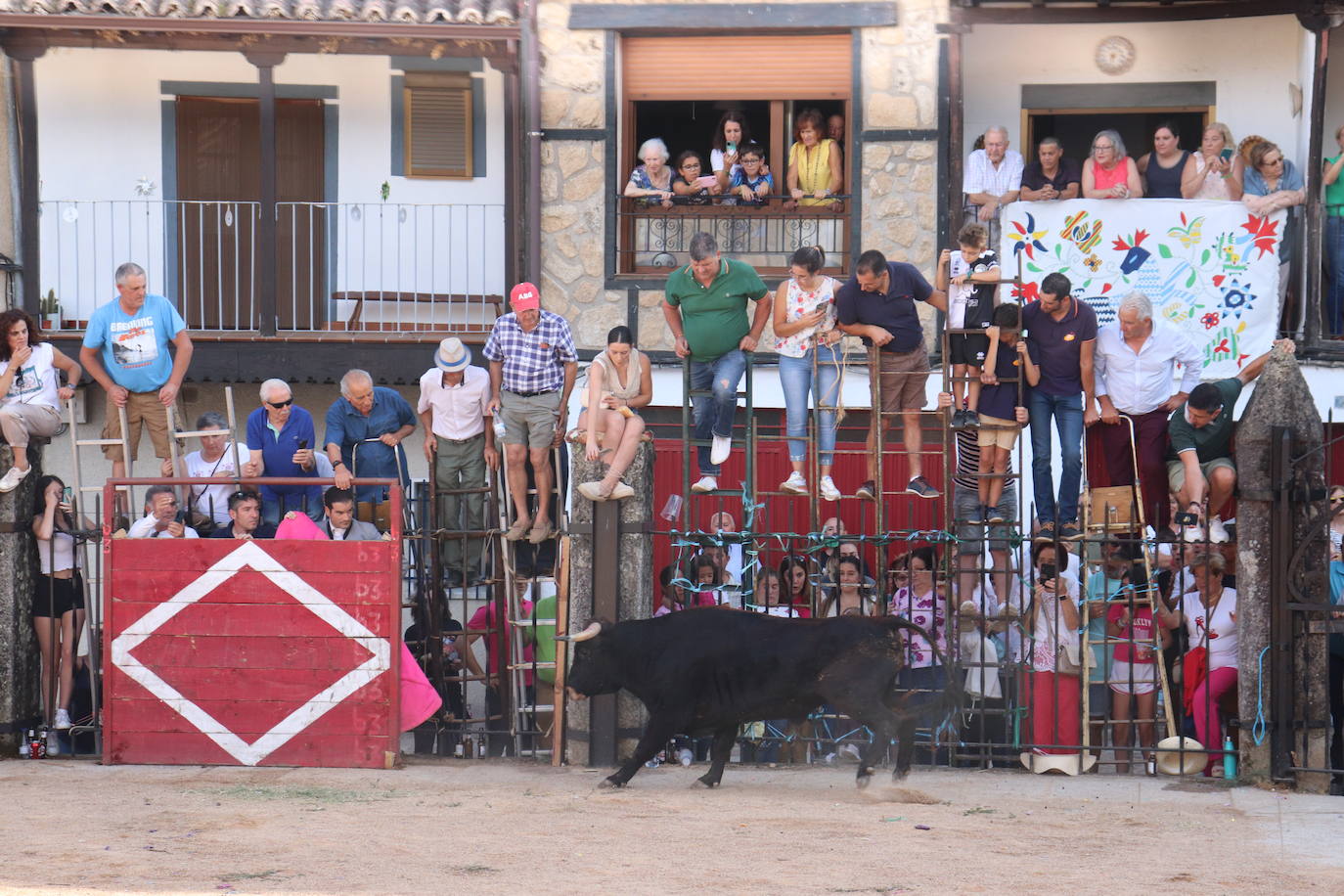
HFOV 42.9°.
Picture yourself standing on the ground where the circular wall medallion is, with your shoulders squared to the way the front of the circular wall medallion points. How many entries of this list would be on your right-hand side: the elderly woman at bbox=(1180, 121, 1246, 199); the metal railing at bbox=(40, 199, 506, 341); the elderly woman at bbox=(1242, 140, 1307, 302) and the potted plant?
2

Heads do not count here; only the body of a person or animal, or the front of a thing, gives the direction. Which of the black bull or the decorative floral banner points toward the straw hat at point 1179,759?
the decorative floral banner

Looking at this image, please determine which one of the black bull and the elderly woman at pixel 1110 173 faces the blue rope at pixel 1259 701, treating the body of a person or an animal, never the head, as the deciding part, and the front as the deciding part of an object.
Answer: the elderly woman

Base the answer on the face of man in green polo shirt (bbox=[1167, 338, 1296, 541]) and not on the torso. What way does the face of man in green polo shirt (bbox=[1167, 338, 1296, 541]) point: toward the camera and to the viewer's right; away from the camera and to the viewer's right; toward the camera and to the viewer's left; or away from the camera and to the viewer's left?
toward the camera and to the viewer's left

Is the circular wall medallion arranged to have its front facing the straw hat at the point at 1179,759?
yes

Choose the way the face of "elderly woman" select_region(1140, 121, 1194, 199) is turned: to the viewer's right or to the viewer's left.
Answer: to the viewer's left

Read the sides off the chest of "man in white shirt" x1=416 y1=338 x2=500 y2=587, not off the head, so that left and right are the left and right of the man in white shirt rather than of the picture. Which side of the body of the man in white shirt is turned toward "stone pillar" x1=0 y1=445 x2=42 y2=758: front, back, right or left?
right

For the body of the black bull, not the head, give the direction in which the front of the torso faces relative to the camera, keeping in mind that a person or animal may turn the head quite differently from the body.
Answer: to the viewer's left

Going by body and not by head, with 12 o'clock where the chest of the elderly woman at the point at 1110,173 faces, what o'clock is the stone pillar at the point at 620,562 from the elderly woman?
The stone pillar is roughly at 1 o'clock from the elderly woman.

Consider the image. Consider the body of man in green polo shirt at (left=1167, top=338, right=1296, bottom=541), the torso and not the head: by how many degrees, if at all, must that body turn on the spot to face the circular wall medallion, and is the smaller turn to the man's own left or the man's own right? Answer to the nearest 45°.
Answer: approximately 180°

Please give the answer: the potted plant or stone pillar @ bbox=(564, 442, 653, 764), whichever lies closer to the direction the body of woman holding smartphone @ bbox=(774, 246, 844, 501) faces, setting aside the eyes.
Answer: the stone pillar

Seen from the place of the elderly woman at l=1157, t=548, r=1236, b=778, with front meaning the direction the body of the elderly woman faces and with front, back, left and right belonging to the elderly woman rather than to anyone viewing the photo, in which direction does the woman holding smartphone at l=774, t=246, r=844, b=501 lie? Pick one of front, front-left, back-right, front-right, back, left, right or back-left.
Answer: front-right

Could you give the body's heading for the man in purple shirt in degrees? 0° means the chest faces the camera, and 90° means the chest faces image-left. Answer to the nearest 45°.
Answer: approximately 0°
